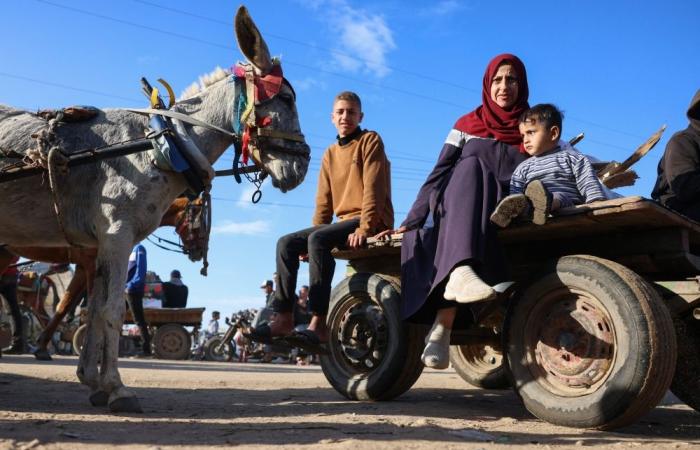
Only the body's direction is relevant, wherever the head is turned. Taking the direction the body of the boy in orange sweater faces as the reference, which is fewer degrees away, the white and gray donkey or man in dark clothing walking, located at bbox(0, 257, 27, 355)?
the white and gray donkey

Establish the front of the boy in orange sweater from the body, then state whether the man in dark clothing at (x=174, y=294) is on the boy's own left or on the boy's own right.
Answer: on the boy's own right

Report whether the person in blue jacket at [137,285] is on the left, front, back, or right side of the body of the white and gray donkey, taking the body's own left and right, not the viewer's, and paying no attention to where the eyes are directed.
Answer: left

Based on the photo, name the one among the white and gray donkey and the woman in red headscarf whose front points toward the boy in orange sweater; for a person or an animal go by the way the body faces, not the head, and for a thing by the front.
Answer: the white and gray donkey

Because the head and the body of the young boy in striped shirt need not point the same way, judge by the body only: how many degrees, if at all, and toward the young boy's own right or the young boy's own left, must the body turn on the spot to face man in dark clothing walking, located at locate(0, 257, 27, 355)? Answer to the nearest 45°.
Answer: approximately 90° to the young boy's own right

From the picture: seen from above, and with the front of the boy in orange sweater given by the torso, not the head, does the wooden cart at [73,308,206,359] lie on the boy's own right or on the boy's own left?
on the boy's own right

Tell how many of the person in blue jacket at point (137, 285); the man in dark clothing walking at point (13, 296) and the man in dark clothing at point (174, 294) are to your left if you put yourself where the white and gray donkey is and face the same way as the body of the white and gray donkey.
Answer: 3

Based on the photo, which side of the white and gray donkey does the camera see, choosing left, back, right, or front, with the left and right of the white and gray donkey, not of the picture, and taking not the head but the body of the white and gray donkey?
right

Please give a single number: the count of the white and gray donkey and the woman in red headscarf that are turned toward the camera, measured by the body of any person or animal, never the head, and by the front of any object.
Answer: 1

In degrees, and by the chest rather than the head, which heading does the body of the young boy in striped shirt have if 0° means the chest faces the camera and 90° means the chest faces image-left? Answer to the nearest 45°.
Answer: approximately 45°
